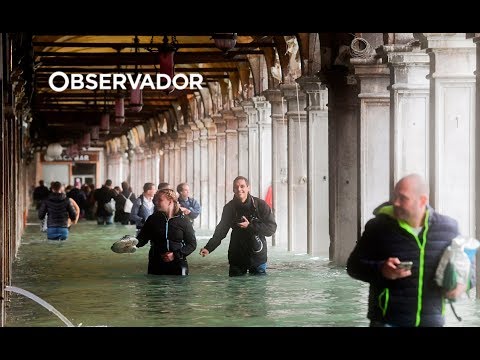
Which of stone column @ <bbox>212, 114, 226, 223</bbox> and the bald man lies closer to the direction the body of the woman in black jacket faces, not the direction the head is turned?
the bald man

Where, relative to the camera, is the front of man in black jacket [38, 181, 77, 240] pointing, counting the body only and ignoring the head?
away from the camera

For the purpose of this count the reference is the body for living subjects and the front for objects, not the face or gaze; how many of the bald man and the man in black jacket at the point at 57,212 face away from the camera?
1

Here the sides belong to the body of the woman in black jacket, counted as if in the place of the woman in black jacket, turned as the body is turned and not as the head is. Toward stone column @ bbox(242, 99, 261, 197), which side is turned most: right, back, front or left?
back

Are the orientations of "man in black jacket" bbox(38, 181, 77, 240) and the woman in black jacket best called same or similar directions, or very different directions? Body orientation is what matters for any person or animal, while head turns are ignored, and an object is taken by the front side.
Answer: very different directions

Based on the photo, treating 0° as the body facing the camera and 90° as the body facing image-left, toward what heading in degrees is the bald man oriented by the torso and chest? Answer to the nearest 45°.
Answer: approximately 0°

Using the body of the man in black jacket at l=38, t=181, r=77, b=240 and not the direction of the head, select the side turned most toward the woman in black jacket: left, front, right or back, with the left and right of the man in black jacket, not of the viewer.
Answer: back

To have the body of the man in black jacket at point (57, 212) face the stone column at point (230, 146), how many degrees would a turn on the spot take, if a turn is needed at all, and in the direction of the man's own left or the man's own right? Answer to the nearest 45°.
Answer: approximately 45° to the man's own right

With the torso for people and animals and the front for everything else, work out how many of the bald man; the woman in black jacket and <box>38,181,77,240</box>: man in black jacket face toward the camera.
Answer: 2

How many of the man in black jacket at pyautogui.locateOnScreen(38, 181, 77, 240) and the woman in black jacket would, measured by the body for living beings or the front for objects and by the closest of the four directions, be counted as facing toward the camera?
1

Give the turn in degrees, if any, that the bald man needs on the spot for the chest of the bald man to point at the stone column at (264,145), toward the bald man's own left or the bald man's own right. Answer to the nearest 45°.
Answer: approximately 180°
